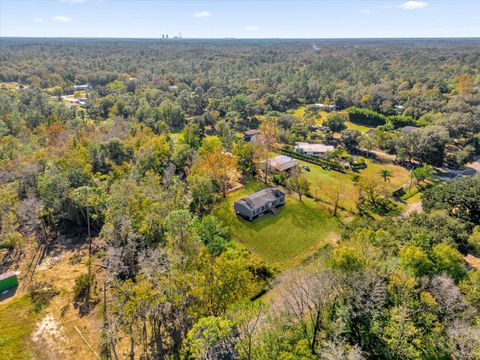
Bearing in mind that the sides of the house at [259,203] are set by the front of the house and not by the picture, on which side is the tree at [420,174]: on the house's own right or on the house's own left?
on the house's own left

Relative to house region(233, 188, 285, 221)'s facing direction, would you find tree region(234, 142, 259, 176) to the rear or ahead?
to the rear

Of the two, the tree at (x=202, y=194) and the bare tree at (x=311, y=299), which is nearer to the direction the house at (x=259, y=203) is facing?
the bare tree

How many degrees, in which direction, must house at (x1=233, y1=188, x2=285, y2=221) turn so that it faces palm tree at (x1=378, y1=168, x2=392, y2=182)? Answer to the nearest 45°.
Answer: approximately 90° to its left

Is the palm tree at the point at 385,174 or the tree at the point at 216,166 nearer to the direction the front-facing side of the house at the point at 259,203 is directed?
the palm tree

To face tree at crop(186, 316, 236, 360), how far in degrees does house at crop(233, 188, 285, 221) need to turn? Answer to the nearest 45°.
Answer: approximately 45° to its right

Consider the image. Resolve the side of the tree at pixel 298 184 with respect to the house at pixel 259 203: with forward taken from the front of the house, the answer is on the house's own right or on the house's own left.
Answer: on the house's own left

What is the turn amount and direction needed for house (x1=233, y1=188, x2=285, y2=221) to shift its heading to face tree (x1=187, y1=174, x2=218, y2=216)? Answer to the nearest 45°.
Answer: approximately 135° to its right

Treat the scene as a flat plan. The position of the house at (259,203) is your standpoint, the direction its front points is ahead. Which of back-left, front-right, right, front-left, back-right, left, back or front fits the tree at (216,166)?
back

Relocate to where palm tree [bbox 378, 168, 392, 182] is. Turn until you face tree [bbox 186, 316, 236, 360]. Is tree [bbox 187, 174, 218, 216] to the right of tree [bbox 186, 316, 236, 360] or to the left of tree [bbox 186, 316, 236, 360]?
right

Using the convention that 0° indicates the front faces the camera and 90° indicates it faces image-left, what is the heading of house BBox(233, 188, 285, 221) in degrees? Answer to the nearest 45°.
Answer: approximately 315°

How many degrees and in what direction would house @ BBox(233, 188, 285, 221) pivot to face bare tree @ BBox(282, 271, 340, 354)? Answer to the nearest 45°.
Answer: approximately 45° to its right
